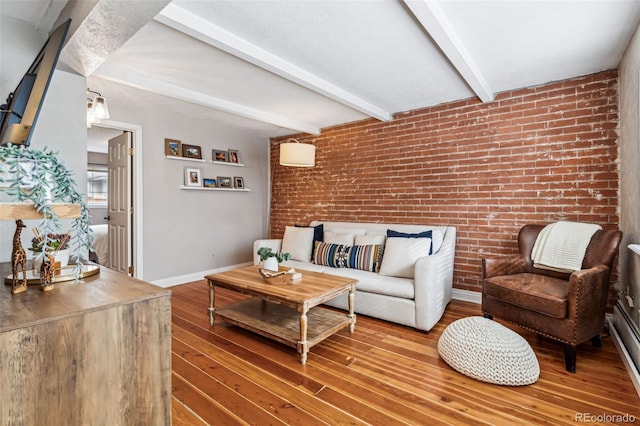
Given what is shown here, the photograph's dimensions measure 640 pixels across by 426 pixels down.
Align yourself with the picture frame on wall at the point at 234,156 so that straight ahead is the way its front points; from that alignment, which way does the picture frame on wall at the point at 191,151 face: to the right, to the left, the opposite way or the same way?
the same way

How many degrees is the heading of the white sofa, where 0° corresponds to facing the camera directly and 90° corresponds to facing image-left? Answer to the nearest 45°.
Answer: approximately 45°

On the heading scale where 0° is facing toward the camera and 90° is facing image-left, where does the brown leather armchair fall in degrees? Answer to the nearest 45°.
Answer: approximately 45°

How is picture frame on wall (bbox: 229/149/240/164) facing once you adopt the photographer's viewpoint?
facing the viewer and to the right of the viewer

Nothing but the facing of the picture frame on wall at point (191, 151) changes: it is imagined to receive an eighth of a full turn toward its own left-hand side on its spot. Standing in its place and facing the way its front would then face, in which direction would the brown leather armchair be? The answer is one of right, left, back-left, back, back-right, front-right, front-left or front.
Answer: front-right

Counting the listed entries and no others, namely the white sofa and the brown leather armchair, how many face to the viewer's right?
0

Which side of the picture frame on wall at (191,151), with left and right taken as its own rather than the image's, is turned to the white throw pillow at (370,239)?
front

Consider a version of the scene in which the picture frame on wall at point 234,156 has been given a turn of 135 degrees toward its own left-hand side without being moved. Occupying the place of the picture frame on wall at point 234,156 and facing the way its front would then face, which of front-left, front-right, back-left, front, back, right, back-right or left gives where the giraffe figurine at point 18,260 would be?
back

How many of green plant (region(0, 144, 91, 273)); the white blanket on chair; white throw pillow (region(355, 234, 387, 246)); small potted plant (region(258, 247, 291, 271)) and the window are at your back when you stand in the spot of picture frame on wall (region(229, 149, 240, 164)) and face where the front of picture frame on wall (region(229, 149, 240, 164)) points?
1

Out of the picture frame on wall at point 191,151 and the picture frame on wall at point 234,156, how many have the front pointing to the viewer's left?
0

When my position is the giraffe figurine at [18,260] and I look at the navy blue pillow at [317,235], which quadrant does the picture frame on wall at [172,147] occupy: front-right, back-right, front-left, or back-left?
front-left

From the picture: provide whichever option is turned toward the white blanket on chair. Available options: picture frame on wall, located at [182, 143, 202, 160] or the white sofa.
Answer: the picture frame on wall
